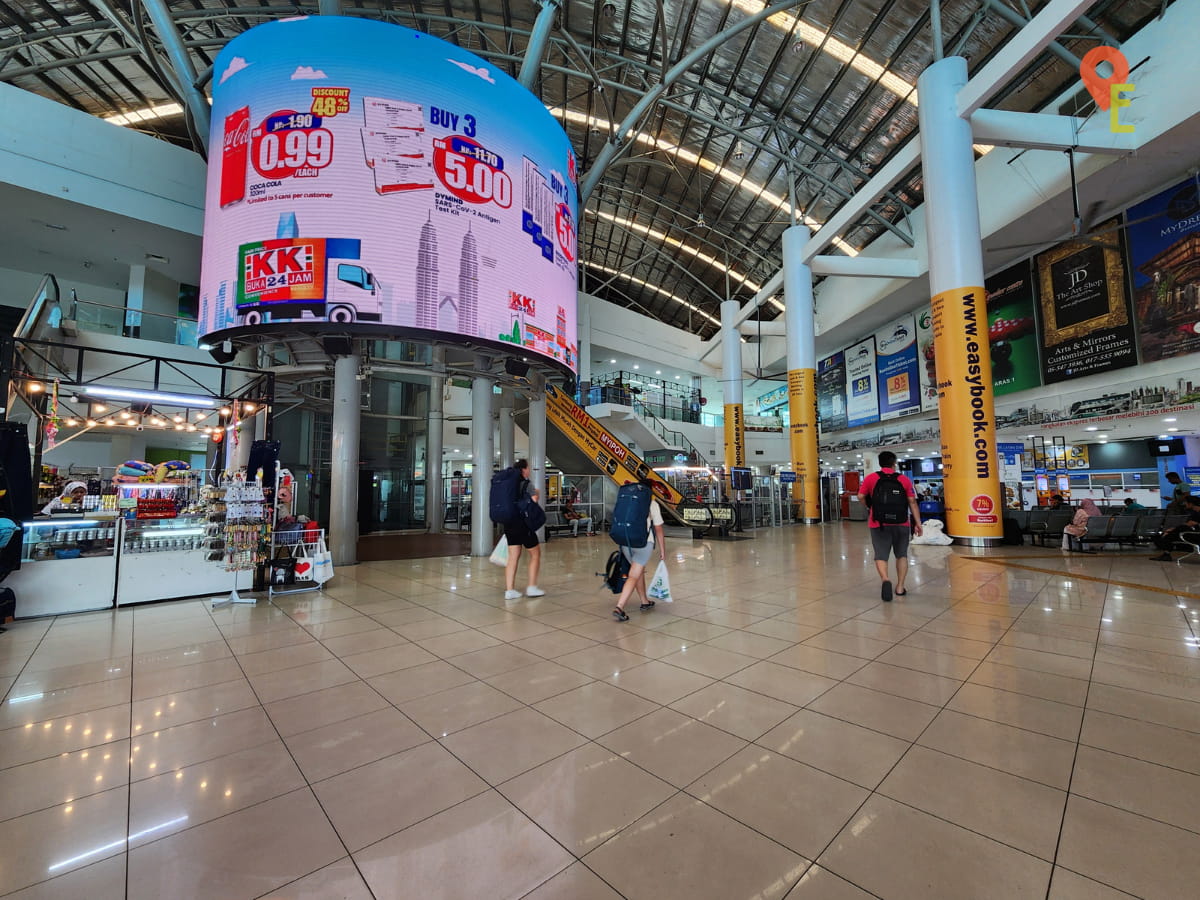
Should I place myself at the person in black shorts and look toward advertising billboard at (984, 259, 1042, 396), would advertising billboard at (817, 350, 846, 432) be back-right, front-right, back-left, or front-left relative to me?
front-left

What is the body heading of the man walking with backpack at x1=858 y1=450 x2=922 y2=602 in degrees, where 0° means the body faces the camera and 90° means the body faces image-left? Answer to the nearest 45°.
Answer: approximately 180°

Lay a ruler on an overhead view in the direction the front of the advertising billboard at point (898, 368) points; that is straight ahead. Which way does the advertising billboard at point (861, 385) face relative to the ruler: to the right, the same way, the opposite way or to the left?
the same way

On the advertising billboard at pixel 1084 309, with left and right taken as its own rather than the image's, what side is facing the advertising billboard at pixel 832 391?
right

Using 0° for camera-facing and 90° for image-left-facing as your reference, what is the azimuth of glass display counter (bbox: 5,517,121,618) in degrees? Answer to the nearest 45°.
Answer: approximately 0°

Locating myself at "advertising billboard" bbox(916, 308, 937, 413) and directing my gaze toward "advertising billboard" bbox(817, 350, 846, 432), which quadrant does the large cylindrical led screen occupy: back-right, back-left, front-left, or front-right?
back-left

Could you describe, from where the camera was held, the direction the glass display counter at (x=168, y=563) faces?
facing the viewer

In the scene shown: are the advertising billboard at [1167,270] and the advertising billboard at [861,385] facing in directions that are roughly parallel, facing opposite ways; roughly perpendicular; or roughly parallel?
roughly parallel

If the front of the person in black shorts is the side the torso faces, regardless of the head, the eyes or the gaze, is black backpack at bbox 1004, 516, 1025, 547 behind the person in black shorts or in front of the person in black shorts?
in front

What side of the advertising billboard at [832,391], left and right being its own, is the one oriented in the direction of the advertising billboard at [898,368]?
left

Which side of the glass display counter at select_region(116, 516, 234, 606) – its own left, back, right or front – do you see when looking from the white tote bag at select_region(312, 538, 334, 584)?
left

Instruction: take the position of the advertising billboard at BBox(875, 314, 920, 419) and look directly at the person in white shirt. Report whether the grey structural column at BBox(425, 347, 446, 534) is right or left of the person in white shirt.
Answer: right

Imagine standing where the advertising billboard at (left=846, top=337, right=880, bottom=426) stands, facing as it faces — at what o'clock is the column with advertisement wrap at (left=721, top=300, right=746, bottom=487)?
The column with advertisement wrap is roughly at 1 o'clock from the advertising billboard.
